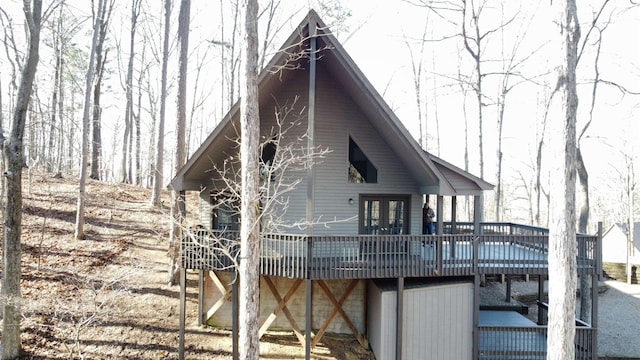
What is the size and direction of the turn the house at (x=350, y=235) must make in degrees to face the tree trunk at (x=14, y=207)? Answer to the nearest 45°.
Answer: approximately 45° to its right

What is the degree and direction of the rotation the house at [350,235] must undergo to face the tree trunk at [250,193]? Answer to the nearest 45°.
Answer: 0° — it already faces it

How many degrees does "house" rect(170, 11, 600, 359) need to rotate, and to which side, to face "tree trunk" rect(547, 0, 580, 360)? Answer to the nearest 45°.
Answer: approximately 45° to its left

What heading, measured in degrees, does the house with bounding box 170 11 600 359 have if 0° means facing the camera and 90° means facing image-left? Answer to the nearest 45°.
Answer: approximately 0°

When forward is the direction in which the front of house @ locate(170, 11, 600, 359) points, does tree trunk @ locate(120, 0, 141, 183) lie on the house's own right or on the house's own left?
on the house's own right

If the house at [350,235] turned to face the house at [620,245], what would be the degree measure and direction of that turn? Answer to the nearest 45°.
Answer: approximately 135° to its left

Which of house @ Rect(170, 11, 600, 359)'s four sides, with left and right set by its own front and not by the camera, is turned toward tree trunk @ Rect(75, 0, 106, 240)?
right

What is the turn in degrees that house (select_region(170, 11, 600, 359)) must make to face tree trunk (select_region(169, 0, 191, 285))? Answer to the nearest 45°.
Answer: approximately 90° to its right

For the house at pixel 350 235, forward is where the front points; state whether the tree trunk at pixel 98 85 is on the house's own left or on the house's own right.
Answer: on the house's own right
